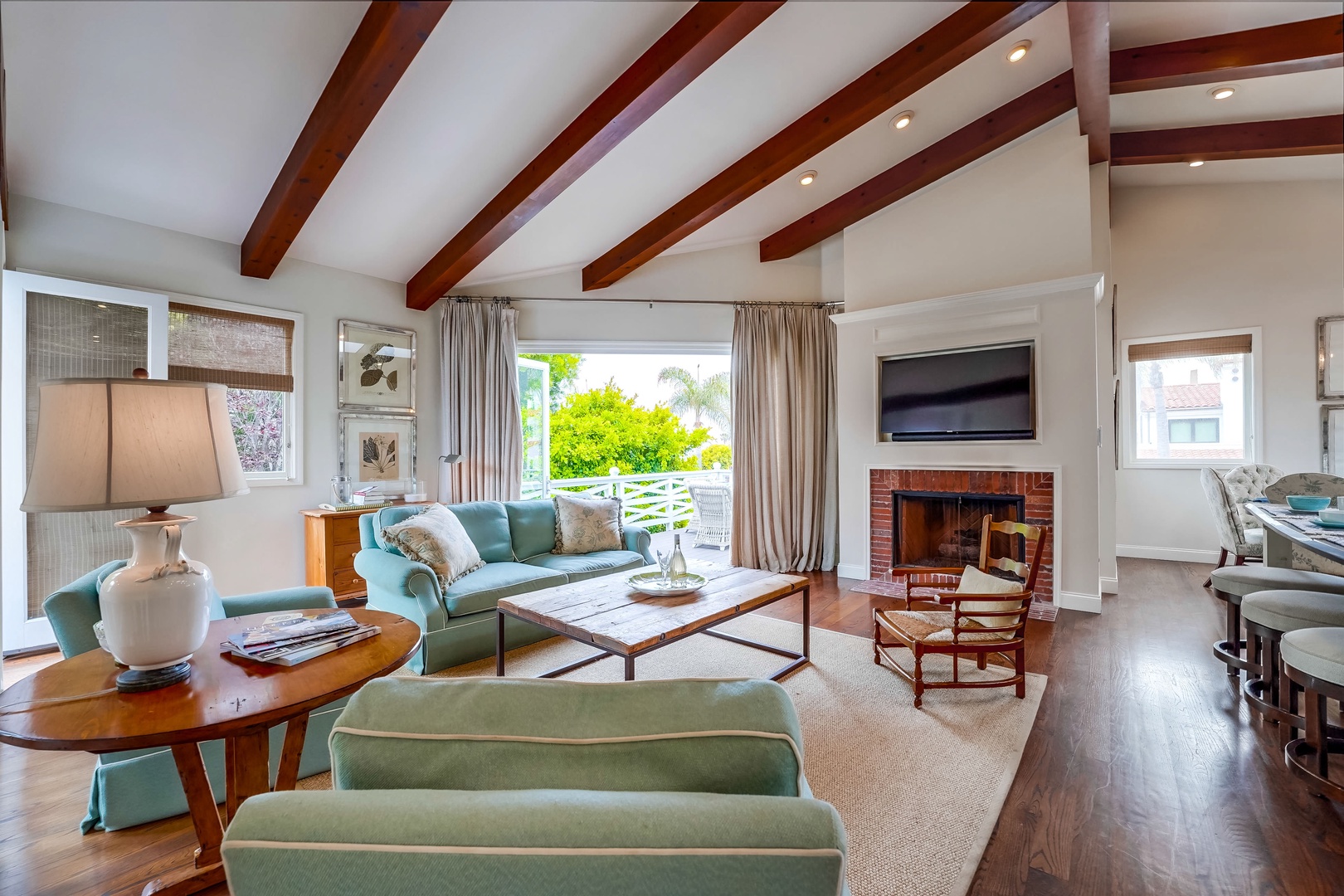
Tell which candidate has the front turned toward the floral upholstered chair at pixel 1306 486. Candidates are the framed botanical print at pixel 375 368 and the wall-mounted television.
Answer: the framed botanical print

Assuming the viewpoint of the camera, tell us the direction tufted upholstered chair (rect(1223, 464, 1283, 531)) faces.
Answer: facing the viewer and to the right of the viewer

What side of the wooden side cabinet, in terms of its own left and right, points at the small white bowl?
front

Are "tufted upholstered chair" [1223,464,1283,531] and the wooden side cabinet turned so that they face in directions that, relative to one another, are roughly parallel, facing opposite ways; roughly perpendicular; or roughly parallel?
roughly perpendicular

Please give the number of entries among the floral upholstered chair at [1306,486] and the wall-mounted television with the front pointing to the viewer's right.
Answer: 0

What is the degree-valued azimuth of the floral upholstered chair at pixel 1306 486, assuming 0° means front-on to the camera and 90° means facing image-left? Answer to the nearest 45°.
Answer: approximately 0°

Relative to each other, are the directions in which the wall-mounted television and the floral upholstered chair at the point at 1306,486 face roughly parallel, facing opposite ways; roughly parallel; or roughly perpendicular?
roughly parallel

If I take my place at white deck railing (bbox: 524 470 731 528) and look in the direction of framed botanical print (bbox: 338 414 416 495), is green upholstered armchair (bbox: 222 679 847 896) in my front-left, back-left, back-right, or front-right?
front-left

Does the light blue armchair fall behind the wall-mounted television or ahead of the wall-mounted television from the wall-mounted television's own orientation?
ahead

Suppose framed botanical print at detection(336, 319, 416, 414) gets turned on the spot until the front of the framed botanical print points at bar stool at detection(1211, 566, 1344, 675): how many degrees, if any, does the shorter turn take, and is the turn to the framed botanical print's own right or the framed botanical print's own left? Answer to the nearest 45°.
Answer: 0° — it already faces it

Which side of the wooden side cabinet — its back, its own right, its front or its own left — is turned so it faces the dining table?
front

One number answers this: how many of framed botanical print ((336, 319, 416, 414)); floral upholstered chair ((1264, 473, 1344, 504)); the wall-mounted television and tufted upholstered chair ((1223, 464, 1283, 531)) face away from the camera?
0

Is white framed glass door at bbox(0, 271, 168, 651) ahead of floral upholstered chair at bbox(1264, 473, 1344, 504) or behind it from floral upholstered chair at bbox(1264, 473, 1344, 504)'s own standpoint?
ahead

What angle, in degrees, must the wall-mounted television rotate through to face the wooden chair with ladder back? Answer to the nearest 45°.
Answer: approximately 45° to its left
